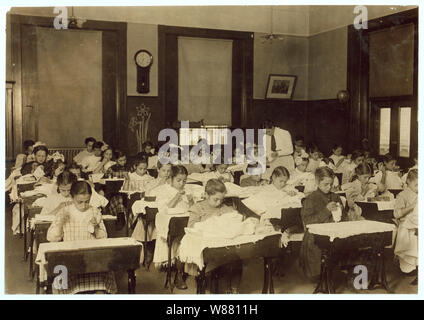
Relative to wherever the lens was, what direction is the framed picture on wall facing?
facing the viewer

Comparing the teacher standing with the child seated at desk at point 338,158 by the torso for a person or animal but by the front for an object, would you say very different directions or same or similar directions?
same or similar directions

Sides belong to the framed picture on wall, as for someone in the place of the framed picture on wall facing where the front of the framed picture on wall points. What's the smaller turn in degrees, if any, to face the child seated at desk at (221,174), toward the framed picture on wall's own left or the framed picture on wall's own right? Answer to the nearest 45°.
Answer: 0° — it already faces them

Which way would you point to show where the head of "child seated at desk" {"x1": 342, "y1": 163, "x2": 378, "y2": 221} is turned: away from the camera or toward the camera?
toward the camera

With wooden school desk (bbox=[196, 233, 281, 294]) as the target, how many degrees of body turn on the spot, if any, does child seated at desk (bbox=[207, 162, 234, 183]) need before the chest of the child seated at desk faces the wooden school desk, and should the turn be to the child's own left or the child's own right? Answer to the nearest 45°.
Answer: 0° — they already face it

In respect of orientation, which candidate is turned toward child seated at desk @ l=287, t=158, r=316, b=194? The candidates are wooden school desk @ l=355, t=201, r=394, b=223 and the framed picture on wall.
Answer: the framed picture on wall

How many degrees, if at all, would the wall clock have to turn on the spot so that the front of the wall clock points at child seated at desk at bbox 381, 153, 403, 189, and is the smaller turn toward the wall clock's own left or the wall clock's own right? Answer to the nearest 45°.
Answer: approximately 45° to the wall clock's own left

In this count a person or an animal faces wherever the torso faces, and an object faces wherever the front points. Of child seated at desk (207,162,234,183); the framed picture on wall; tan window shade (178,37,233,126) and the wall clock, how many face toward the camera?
4

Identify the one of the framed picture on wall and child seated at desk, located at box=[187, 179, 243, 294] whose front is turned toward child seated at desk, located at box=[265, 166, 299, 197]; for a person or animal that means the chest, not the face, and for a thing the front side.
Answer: the framed picture on wall

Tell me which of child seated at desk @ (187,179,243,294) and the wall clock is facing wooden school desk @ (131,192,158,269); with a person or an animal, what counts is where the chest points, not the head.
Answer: the wall clock

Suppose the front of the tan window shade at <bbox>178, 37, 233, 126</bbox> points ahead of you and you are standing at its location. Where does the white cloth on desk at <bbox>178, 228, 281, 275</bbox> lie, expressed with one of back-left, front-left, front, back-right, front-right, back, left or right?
front

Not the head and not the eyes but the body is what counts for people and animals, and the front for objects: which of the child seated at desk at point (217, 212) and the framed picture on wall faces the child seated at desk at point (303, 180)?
the framed picture on wall

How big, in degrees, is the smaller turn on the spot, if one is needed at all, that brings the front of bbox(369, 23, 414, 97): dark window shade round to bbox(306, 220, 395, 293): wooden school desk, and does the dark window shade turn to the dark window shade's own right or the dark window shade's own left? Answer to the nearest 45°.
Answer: approximately 45° to the dark window shade's own left

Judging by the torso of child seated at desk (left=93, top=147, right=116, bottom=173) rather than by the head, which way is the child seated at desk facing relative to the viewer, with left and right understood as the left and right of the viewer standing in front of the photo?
facing the viewer and to the right of the viewer

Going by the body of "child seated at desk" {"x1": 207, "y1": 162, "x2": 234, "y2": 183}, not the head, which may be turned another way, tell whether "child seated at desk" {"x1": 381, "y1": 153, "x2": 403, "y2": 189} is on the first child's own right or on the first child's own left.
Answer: on the first child's own left
